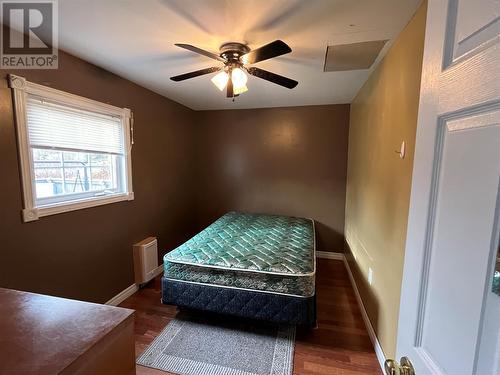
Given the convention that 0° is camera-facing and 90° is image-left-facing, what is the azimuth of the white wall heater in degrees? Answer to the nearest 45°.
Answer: approximately 315°

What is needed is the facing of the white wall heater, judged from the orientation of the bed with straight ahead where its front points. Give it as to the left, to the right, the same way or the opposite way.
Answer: to the left

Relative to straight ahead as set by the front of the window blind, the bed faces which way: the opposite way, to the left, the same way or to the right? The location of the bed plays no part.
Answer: to the right

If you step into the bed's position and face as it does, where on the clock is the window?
The window is roughly at 3 o'clock from the bed.

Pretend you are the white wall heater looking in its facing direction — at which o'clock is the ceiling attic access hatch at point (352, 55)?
The ceiling attic access hatch is roughly at 12 o'clock from the white wall heater.

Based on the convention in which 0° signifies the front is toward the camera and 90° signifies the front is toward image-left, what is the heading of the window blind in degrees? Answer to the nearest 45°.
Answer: approximately 315°
